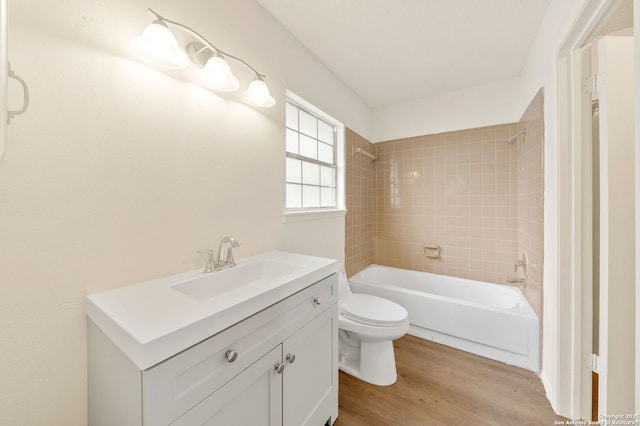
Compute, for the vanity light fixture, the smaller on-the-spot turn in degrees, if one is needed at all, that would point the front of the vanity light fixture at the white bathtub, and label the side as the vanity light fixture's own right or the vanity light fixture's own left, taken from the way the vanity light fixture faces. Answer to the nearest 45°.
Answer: approximately 45° to the vanity light fixture's own left

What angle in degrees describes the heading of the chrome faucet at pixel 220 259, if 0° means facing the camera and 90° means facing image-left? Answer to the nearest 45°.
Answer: approximately 315°

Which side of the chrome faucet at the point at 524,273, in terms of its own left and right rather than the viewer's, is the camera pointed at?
left

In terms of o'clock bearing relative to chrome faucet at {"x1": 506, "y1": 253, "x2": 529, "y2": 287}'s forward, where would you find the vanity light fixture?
The vanity light fixture is roughly at 10 o'clock from the chrome faucet.

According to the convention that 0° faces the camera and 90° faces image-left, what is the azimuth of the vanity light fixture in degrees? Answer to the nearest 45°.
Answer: approximately 315°

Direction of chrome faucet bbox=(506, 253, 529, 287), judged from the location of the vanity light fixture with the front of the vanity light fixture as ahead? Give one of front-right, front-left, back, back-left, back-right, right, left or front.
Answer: front-left

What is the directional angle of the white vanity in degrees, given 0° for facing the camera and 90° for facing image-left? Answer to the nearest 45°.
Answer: approximately 315°

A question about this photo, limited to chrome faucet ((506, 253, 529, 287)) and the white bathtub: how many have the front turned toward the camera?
1

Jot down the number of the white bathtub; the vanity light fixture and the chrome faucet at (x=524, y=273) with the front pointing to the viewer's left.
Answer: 1

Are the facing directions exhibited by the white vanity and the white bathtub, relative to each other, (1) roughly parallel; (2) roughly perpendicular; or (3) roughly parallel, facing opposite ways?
roughly perpendicular
